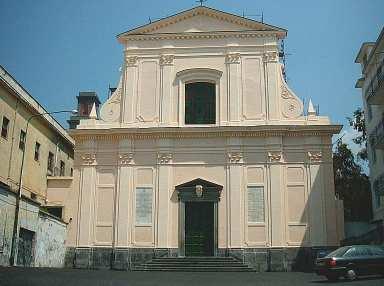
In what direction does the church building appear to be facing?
toward the camera

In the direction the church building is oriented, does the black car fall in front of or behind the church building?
in front

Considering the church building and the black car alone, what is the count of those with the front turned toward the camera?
1

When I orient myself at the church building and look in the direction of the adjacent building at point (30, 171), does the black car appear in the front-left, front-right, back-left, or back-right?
back-left

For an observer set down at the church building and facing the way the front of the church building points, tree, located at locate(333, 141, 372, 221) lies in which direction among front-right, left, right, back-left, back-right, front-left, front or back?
back-left

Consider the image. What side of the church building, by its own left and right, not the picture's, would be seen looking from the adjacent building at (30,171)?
right
